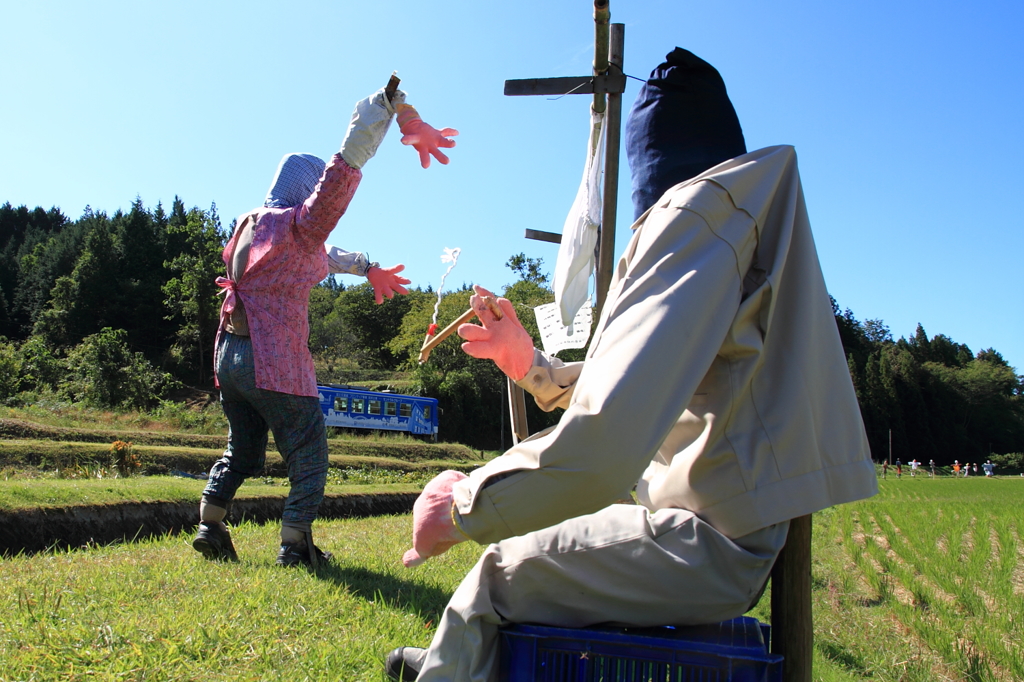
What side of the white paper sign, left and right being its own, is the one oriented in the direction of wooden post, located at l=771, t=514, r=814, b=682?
front

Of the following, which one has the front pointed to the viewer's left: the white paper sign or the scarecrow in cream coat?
the scarecrow in cream coat

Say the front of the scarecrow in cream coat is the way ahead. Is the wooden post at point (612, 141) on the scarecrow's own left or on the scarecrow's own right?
on the scarecrow's own right

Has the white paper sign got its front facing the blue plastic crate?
yes

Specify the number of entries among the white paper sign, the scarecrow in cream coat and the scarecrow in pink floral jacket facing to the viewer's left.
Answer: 1

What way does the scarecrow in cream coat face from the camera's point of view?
to the viewer's left

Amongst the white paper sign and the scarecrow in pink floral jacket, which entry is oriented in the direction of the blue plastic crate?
the white paper sign

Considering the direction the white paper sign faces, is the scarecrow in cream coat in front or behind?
in front

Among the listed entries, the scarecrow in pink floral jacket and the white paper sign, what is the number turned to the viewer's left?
0

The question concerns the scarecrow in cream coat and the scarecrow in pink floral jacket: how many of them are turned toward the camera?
0
